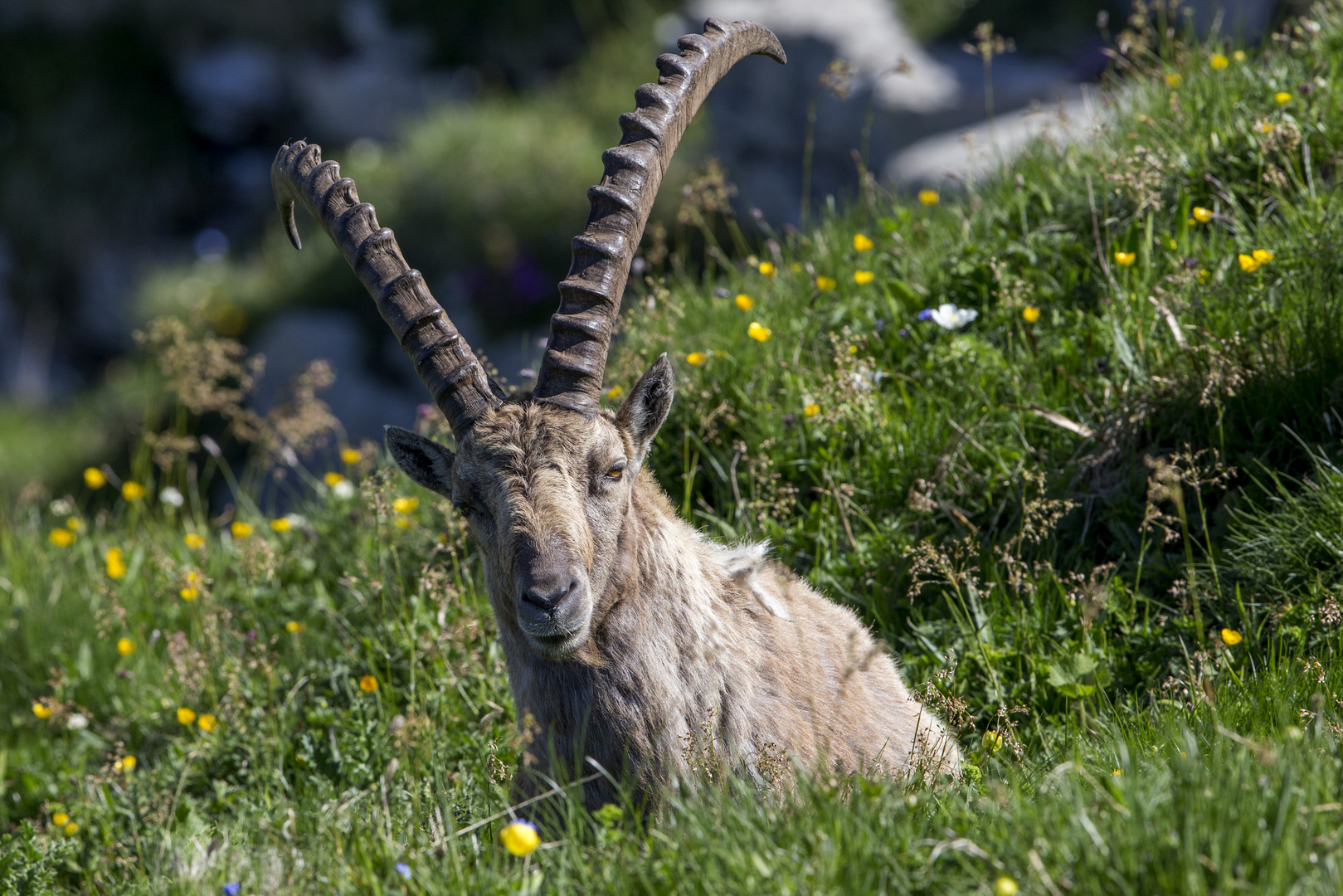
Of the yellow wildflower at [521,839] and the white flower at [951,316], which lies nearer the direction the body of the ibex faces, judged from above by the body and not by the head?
the yellow wildflower

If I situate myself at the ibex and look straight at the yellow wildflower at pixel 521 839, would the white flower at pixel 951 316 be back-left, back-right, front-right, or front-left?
back-left

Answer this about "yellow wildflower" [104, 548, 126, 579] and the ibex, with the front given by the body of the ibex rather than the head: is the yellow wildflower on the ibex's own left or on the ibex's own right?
on the ibex's own right

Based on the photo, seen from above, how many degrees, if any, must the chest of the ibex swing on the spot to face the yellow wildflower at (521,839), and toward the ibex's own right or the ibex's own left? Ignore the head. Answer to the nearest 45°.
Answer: approximately 45° to the ibex's own left

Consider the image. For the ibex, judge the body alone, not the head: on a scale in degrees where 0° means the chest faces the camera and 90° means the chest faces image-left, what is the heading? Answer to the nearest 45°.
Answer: approximately 45°

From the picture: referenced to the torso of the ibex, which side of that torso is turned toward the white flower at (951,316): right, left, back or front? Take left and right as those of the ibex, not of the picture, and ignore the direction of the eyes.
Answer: back
